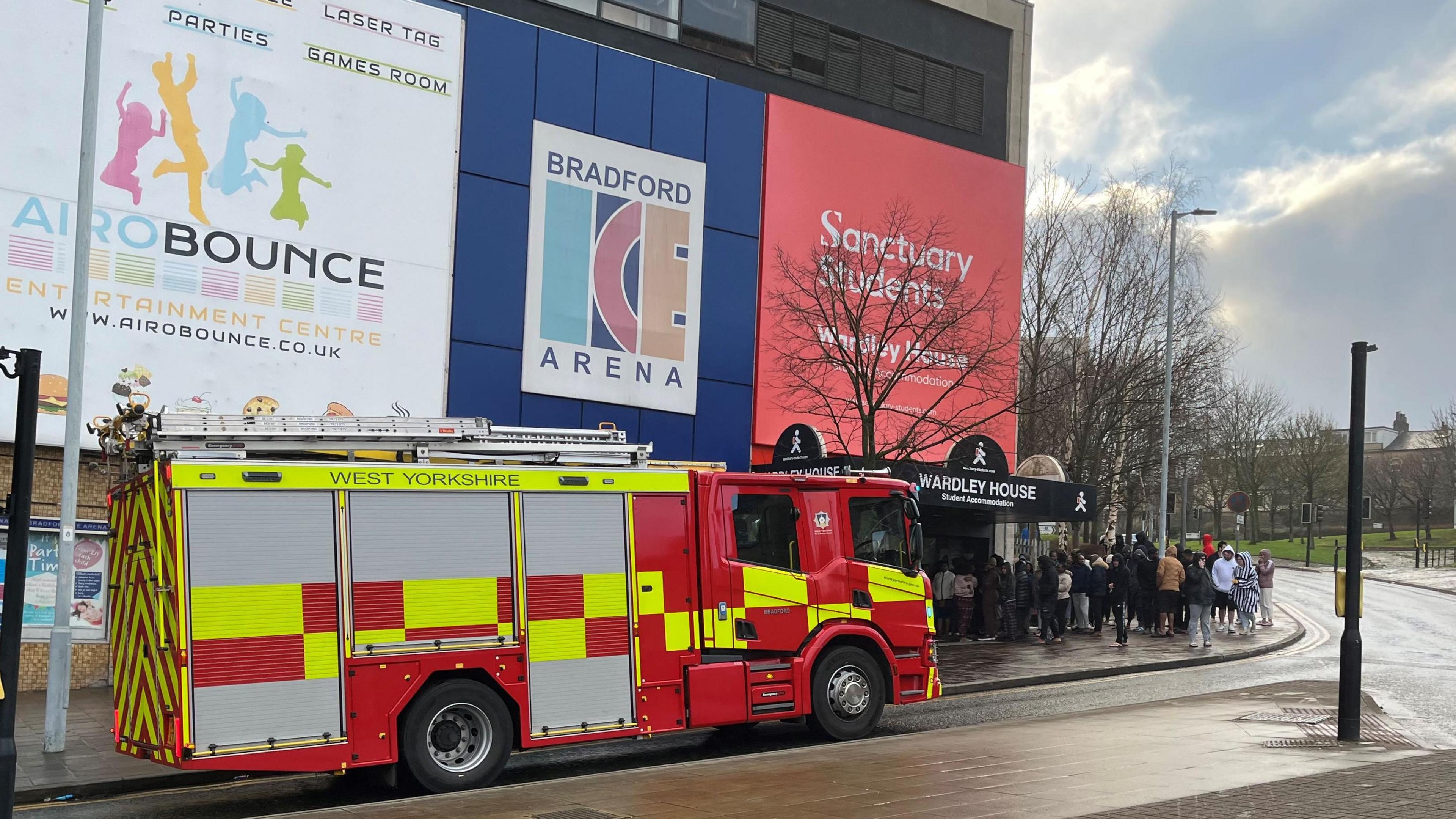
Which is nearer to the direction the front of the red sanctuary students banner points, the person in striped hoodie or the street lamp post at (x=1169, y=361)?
the person in striped hoodie

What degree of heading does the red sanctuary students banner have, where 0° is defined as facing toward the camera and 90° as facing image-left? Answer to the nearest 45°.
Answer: approximately 315°

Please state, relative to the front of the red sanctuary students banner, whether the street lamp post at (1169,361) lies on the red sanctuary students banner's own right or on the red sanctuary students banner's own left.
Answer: on the red sanctuary students banner's own left

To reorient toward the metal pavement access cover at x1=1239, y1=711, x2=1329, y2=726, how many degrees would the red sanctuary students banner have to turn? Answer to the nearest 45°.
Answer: approximately 45° to its right

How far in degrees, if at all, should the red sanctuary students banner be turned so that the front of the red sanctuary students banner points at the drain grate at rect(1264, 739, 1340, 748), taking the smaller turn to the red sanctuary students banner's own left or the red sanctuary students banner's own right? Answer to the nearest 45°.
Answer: approximately 45° to the red sanctuary students banner's own right

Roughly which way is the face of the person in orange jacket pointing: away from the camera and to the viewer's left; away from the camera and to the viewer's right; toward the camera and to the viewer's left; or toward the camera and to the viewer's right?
away from the camera and to the viewer's left
